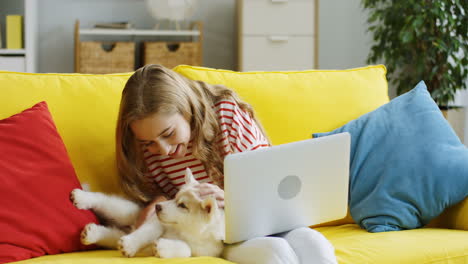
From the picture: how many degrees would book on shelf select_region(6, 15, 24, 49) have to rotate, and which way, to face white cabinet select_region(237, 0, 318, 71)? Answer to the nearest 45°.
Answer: approximately 90° to its left

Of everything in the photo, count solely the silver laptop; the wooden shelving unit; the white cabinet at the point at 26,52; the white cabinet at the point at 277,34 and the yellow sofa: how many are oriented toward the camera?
4

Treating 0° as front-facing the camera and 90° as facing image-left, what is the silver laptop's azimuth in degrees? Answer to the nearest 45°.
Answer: approximately 135°

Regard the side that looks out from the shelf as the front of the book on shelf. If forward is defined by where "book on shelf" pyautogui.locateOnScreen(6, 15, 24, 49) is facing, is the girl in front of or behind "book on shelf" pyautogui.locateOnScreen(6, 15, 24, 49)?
in front

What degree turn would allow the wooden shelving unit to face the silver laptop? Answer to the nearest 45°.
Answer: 0° — it already faces it

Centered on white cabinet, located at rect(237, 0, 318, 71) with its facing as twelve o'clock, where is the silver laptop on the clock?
The silver laptop is roughly at 12 o'clock from the white cabinet.

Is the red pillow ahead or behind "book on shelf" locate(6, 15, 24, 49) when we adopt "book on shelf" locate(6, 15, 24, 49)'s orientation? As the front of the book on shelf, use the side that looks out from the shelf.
ahead

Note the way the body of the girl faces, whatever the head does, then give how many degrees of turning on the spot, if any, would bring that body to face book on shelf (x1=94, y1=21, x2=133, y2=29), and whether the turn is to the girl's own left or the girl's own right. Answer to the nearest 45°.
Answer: approximately 135° to the girl's own right
